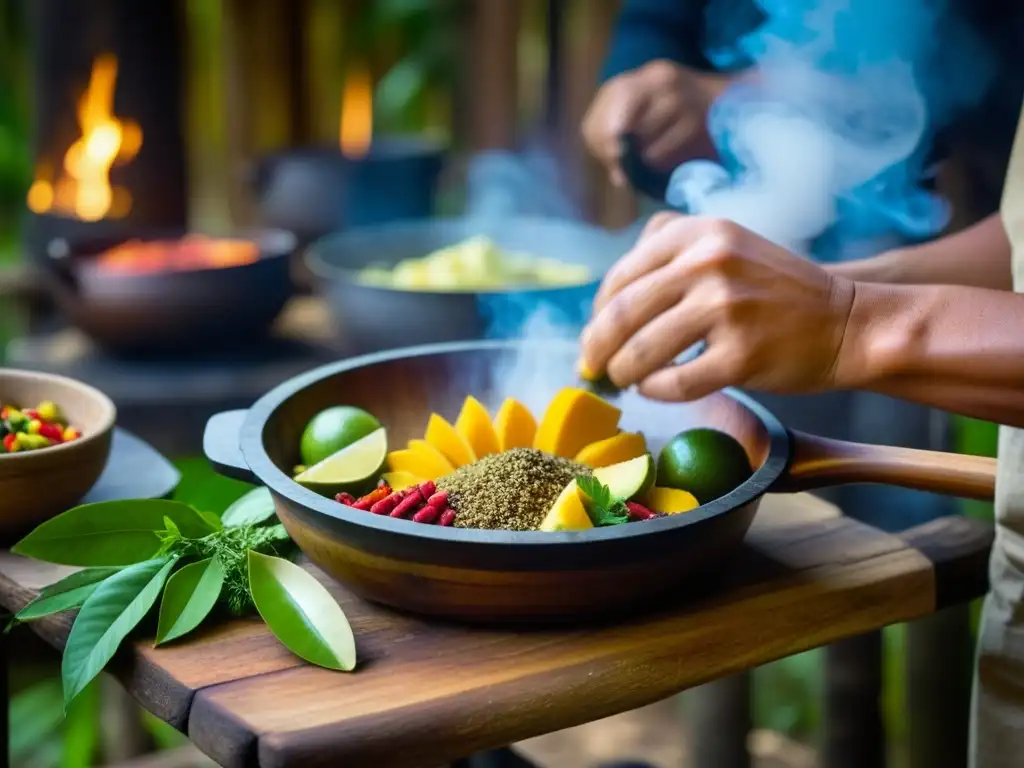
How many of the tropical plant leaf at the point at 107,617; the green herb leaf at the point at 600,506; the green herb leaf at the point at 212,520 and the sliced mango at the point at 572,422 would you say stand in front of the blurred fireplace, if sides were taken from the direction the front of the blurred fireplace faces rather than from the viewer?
4

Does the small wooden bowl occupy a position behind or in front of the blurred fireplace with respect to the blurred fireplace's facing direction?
in front

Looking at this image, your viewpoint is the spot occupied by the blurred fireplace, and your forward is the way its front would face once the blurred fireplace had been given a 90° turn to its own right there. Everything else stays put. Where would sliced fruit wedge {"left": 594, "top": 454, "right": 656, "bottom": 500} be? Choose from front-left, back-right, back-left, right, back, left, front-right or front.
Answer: left

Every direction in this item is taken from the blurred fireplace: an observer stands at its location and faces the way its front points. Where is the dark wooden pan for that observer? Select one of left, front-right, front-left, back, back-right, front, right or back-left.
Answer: front

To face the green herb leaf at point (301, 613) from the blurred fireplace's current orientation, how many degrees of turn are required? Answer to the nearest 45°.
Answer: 0° — it already faces it

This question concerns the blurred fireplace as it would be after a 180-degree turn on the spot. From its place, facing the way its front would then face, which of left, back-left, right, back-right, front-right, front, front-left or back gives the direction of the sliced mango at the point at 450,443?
back

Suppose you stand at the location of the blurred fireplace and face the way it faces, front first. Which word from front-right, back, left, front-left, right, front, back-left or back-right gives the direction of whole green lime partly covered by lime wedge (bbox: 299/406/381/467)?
front

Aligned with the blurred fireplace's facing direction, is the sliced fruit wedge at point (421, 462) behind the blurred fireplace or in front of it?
in front

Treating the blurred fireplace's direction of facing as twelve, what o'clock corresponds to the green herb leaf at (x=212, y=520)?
The green herb leaf is roughly at 12 o'clock from the blurred fireplace.

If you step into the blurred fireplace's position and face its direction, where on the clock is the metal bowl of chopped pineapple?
The metal bowl of chopped pineapple is roughly at 11 o'clock from the blurred fireplace.

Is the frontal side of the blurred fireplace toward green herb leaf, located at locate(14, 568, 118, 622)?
yes

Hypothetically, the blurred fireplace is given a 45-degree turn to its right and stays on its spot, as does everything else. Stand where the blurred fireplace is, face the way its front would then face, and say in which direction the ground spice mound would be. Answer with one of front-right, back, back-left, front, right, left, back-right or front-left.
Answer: front-left

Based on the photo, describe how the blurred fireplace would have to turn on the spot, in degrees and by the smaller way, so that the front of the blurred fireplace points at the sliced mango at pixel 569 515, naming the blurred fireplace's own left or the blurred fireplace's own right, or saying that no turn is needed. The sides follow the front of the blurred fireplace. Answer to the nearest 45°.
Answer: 0° — it already faces it

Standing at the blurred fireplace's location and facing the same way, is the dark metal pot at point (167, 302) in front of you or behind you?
in front

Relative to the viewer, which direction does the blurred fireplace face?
toward the camera

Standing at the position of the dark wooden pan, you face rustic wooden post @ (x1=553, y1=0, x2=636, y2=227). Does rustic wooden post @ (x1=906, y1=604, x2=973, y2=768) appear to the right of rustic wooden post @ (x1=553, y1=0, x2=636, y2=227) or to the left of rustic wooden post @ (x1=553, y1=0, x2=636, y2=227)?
right

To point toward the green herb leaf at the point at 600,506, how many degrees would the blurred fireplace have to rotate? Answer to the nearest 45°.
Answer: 0° — it already faces it

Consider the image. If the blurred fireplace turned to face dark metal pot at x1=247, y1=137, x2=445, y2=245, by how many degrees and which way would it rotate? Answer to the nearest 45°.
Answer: approximately 45° to its left
